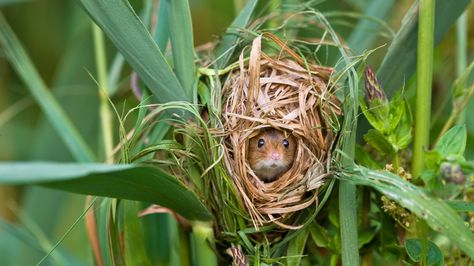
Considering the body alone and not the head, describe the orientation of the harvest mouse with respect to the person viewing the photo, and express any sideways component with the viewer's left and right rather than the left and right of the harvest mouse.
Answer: facing the viewer
